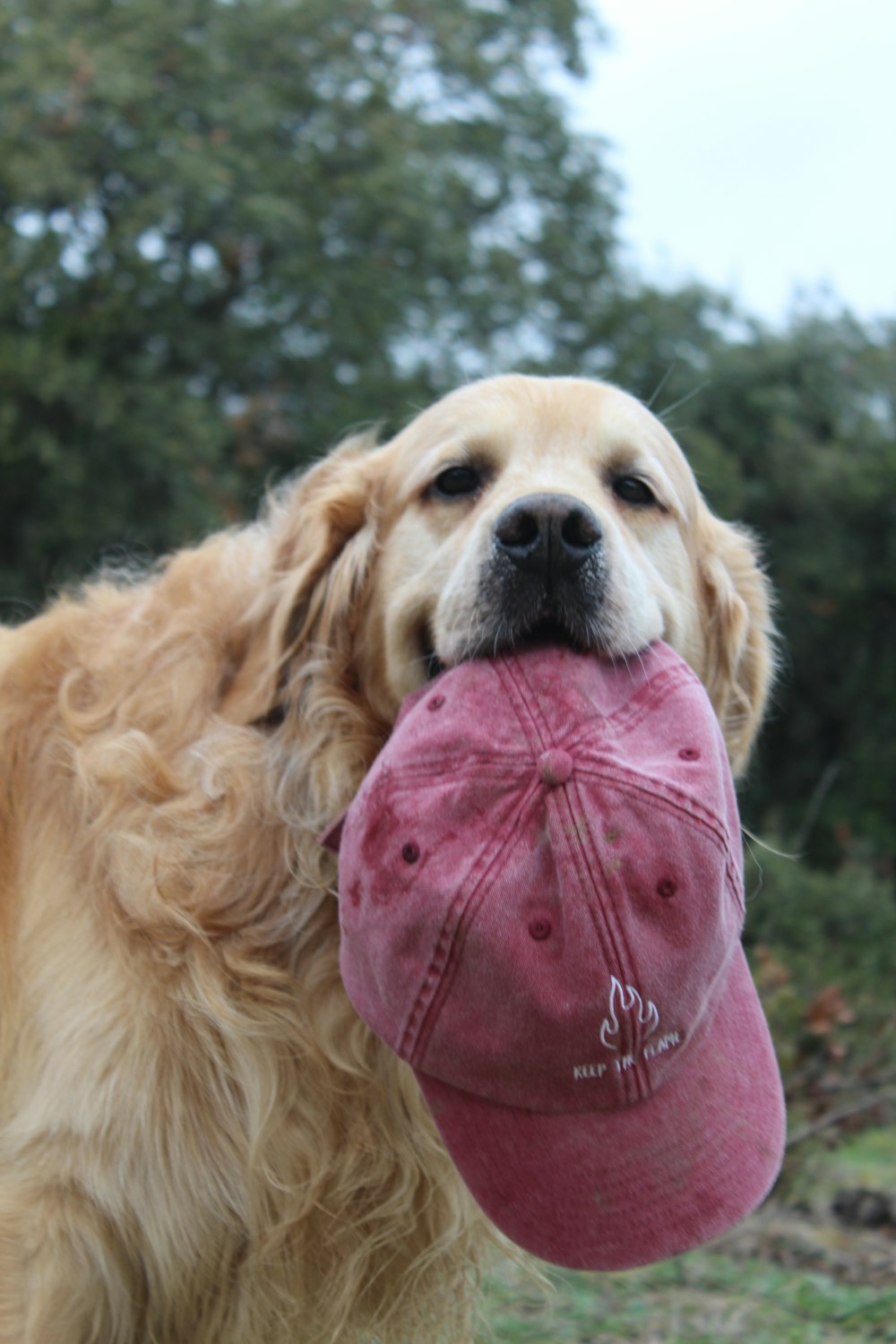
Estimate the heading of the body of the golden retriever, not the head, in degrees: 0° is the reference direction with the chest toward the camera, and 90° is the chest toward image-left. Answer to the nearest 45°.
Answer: approximately 315°

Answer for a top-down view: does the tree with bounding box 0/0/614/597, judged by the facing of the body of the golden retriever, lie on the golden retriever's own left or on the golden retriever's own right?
on the golden retriever's own left
